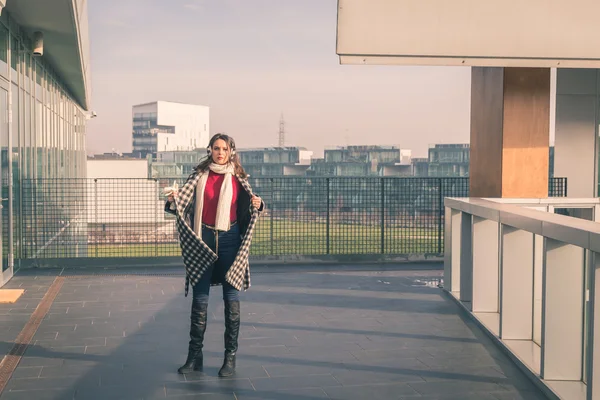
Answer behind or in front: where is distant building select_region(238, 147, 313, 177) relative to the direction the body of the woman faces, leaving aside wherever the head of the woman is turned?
behind

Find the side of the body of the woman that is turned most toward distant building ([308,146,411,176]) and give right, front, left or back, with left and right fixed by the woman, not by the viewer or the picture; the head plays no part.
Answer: back

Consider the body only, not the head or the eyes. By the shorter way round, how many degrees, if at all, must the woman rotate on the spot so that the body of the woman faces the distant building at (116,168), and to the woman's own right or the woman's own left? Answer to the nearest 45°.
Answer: approximately 180°

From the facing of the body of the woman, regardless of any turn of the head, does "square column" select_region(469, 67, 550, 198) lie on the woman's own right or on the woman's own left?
on the woman's own left

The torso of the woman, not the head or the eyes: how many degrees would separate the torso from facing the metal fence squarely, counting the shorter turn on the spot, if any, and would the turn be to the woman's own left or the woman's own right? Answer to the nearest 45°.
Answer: approximately 180°

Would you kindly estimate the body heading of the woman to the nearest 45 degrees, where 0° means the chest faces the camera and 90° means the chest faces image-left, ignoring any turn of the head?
approximately 0°
